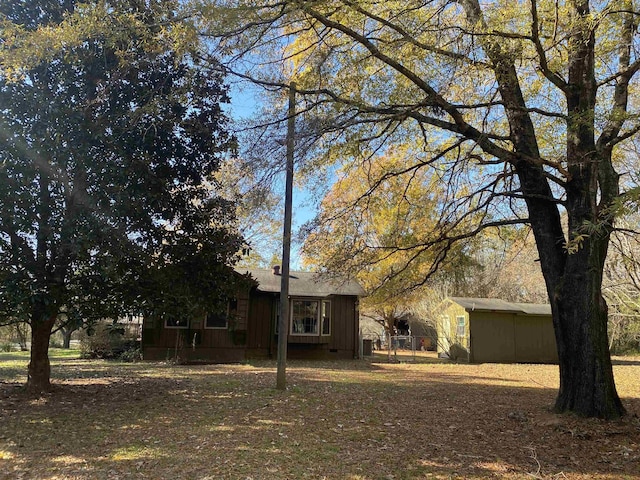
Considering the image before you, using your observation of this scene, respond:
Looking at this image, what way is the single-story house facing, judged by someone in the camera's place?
facing the viewer

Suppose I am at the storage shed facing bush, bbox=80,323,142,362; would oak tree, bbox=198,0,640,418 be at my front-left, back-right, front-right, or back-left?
front-left

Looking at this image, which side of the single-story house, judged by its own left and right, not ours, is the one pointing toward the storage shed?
left

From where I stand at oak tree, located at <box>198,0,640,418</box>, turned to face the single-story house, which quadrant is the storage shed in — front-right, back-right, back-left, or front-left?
front-right

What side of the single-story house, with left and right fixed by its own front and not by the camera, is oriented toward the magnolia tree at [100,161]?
front

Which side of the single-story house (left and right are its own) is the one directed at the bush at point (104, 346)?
right

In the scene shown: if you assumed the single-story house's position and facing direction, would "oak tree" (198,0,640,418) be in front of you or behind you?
in front

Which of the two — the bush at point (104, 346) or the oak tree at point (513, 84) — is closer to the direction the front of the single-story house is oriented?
the oak tree

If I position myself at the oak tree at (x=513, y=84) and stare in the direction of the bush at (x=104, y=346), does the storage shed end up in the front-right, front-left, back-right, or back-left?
front-right

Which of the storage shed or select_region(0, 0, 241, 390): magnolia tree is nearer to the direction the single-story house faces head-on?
the magnolia tree
